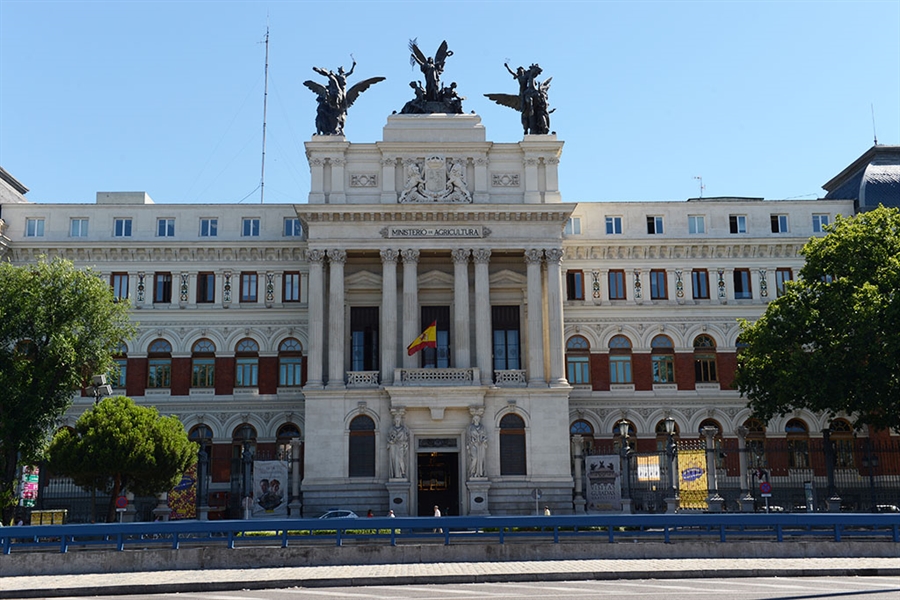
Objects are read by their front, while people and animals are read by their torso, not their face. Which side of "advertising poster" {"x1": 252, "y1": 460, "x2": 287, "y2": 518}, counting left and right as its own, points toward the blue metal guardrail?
front

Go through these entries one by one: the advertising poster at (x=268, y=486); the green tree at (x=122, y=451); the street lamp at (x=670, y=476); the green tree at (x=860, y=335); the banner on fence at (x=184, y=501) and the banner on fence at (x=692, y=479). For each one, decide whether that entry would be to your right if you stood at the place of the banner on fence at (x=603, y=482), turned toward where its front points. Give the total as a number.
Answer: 3

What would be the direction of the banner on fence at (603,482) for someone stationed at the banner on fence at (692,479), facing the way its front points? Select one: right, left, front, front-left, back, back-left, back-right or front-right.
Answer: back-right

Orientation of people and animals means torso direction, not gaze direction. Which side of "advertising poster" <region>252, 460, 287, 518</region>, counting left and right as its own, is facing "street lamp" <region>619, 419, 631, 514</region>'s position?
left

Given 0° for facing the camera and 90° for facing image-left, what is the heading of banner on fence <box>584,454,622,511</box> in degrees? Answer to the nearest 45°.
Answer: approximately 0°

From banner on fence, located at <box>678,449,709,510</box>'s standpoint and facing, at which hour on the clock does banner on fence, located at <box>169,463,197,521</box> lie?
banner on fence, located at <box>169,463,197,521</box> is roughly at 3 o'clock from banner on fence, located at <box>678,449,709,510</box>.

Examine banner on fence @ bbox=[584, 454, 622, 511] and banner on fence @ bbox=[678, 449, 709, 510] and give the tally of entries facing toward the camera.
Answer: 2

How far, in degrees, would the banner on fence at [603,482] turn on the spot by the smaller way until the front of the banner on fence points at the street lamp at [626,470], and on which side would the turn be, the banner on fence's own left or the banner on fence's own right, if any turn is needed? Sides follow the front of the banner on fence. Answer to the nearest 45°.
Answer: approximately 45° to the banner on fence's own left

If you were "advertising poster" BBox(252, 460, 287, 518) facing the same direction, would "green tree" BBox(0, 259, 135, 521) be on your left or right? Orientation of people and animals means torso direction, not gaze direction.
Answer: on your right

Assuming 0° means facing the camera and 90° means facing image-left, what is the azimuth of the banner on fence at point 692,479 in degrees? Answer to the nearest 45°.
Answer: approximately 0°

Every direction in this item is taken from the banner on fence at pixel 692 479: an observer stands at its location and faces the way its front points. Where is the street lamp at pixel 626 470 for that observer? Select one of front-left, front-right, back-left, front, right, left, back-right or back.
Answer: back-right
